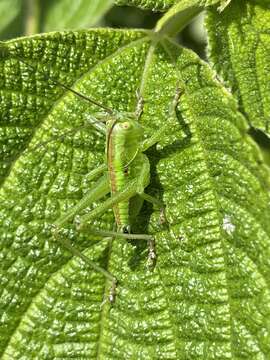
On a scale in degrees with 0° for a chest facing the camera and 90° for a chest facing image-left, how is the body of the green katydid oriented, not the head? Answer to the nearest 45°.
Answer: approximately 180°
